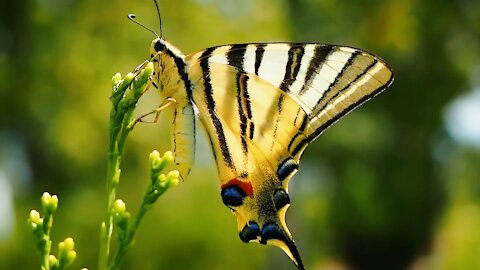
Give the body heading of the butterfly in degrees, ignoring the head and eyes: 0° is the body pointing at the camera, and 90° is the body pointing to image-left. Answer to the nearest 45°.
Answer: approximately 90°
